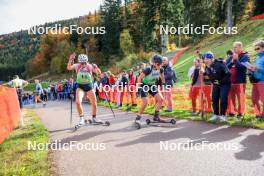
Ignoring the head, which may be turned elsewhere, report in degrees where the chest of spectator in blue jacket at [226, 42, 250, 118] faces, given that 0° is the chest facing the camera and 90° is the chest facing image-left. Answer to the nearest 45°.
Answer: approximately 45°

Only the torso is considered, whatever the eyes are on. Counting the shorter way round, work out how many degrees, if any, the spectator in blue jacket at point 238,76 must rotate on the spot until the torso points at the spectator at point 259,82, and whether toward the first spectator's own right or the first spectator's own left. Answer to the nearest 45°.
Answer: approximately 90° to the first spectator's own left

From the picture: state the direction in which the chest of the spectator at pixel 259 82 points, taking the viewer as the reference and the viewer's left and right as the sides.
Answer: facing to the left of the viewer

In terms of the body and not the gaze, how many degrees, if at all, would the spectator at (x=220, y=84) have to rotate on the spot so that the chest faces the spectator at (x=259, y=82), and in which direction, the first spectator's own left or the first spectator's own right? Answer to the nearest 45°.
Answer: approximately 135° to the first spectator's own left

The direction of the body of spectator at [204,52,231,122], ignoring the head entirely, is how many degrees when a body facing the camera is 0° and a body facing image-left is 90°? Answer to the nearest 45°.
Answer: approximately 45°
